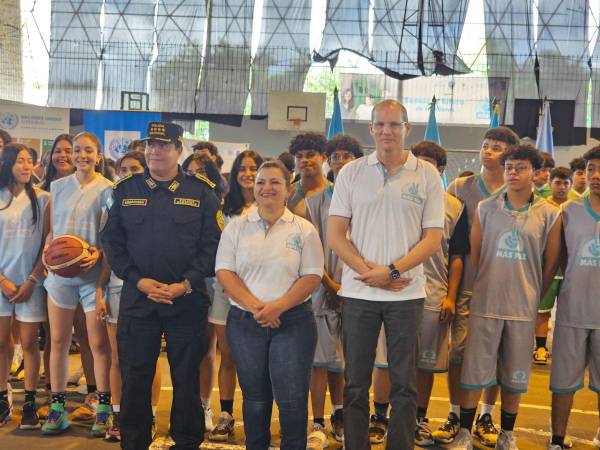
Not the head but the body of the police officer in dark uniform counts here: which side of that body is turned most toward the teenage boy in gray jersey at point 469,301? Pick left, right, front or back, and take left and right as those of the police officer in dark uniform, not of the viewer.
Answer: left

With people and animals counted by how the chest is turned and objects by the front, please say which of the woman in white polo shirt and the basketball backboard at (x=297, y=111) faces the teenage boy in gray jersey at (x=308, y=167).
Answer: the basketball backboard

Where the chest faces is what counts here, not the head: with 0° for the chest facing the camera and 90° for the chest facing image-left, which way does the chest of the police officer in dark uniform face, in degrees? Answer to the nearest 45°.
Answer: approximately 0°

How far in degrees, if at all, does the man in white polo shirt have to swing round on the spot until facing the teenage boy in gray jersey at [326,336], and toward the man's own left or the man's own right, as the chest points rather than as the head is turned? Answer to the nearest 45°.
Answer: approximately 135° to the man's own right

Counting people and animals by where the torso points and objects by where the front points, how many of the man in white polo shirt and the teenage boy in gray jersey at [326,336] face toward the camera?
2

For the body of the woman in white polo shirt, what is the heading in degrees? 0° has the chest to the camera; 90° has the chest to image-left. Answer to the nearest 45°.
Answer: approximately 0°

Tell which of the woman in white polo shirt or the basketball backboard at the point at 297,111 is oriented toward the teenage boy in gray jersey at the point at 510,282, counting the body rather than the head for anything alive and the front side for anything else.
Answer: the basketball backboard

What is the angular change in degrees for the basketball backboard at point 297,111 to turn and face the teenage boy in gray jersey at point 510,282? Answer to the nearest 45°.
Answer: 0° — it already faces them

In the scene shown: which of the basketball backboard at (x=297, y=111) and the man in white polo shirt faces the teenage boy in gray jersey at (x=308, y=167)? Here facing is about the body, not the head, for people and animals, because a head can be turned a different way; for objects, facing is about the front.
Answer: the basketball backboard
